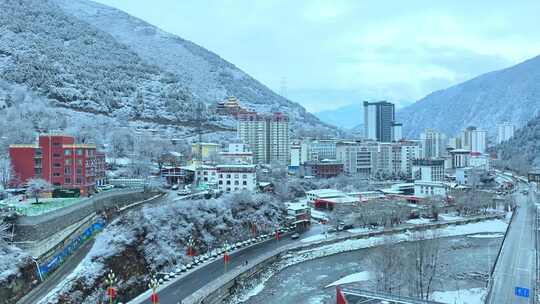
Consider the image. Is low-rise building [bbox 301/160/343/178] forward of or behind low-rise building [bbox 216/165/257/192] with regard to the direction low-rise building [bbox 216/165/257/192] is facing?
behind

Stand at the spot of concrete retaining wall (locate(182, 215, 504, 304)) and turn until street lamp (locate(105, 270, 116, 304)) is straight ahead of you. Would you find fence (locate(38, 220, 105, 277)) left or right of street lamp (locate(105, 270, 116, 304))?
right

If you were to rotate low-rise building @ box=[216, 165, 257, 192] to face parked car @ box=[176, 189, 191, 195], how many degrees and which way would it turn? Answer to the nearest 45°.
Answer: approximately 45° to its right

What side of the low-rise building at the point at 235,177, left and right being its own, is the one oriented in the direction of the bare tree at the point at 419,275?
front

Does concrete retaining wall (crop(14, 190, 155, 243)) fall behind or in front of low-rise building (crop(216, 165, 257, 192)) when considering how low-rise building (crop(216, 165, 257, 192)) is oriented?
in front

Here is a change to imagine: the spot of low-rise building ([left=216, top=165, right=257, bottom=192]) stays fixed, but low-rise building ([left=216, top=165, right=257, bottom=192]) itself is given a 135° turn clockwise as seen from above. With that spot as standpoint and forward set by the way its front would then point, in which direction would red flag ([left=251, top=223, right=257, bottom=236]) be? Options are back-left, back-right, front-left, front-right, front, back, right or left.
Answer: back-left

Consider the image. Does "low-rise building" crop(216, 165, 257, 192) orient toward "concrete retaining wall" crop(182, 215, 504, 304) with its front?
yes

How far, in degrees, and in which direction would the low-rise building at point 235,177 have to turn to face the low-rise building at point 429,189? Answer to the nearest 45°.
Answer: approximately 90° to its left

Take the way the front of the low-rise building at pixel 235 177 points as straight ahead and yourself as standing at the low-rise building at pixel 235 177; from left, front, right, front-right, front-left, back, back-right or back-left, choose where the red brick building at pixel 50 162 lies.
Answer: front-right

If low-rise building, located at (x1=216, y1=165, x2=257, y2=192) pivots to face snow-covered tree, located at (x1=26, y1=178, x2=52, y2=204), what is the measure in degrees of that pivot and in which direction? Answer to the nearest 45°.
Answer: approximately 45° to its right

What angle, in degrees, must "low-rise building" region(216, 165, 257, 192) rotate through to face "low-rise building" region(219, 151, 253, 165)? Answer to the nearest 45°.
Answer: approximately 180°

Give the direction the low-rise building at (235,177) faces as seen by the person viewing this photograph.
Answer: facing the viewer

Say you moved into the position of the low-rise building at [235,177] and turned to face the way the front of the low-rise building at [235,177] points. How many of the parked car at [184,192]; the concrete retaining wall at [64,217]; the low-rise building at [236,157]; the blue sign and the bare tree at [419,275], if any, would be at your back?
1

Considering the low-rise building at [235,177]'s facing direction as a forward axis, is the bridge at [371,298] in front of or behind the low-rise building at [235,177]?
in front

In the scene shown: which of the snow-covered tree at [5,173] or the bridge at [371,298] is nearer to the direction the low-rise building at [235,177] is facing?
the bridge

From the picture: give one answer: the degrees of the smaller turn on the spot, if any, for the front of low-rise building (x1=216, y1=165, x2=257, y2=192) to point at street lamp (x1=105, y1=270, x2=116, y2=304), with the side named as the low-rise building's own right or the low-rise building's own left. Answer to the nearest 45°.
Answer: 0° — it already faces it
